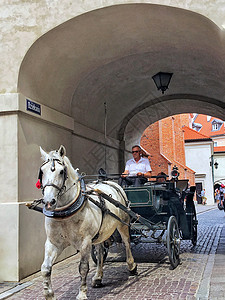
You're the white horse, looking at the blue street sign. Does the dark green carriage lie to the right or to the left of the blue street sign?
right

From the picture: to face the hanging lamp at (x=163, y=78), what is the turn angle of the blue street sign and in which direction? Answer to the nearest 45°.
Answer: approximately 90° to its left

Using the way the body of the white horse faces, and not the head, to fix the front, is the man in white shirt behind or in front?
behind

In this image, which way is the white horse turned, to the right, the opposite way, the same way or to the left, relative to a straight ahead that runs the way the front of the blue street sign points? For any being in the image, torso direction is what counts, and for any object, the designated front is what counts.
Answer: to the right

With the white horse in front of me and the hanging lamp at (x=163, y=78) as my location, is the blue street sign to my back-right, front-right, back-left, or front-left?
front-right

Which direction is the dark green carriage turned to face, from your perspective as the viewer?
facing the viewer and to the left of the viewer

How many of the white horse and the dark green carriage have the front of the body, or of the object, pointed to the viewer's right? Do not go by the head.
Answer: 0

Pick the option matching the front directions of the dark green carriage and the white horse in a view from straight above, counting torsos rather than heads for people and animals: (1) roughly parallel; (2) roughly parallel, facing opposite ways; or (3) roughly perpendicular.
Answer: roughly parallel

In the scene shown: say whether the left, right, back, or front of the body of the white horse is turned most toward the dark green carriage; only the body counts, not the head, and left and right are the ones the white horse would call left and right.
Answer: back

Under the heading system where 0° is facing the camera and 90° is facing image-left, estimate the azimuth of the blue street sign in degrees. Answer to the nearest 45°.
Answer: approximately 315°

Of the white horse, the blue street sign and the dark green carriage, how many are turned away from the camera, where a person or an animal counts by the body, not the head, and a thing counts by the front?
0

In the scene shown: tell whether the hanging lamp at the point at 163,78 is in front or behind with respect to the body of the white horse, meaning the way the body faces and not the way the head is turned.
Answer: behind

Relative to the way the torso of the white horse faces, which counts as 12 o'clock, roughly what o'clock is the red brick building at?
The red brick building is roughly at 5 o'clock from the white horse.
